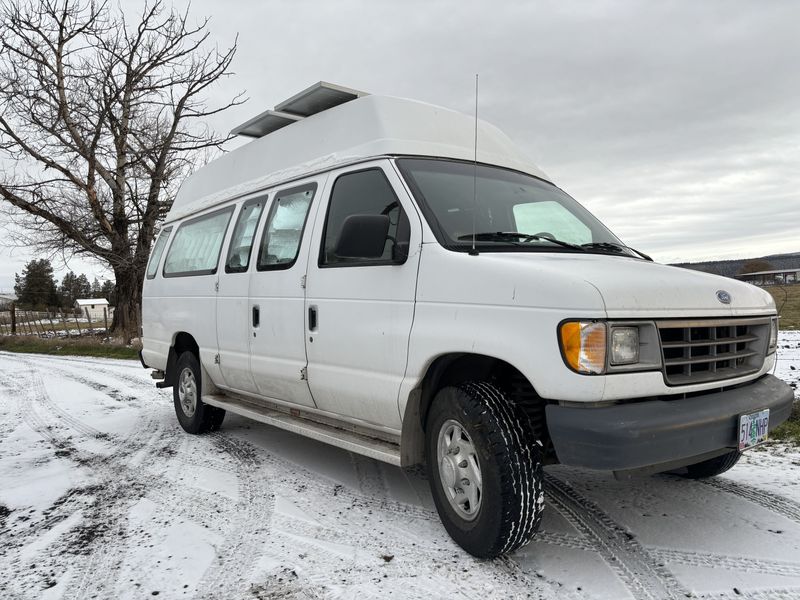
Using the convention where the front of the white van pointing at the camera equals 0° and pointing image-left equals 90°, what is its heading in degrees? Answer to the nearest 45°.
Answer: approximately 315°
